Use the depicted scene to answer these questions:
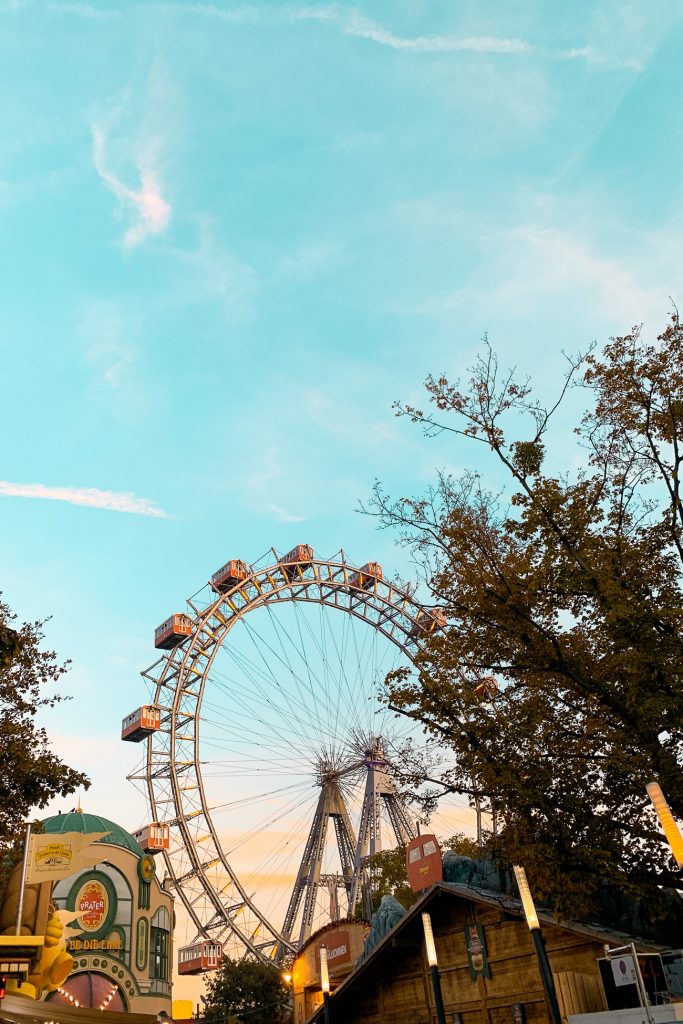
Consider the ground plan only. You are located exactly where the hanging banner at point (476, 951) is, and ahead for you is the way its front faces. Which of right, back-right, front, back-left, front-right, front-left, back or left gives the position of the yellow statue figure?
front-right

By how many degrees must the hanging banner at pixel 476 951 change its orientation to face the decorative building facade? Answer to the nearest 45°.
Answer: approximately 135° to its right

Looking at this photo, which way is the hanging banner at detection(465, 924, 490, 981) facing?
toward the camera

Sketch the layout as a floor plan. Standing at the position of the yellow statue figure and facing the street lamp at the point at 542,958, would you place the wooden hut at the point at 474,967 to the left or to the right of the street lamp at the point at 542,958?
left

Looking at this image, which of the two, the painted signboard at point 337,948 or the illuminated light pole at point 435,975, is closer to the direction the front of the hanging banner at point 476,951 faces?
the illuminated light pole

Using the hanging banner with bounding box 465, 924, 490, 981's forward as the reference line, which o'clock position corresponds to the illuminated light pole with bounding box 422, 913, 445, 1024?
The illuminated light pole is roughly at 1 o'clock from the hanging banner.

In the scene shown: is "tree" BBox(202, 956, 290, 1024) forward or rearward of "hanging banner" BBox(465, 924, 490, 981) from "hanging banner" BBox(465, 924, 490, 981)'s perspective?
rearward
